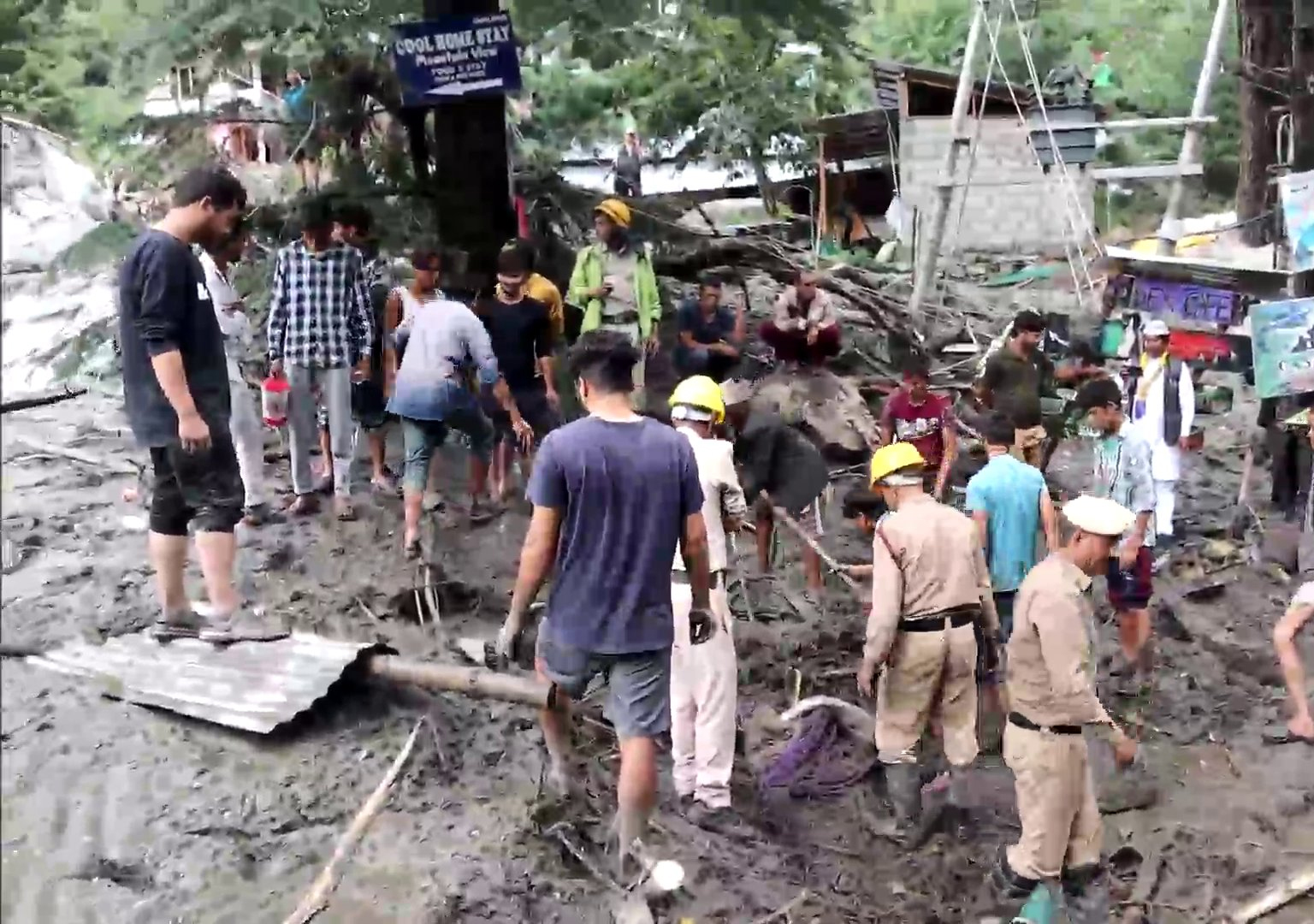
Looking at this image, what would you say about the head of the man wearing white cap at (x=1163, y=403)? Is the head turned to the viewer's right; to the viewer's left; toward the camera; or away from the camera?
toward the camera

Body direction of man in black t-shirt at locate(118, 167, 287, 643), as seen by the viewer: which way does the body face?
to the viewer's right

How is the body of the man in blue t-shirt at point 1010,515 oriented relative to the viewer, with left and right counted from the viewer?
facing away from the viewer

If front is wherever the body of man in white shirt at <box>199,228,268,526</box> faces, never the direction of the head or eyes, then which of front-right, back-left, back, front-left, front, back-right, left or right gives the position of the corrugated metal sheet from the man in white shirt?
right

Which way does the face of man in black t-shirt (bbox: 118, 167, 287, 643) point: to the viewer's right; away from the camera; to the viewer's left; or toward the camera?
to the viewer's right

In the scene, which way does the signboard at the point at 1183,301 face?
toward the camera

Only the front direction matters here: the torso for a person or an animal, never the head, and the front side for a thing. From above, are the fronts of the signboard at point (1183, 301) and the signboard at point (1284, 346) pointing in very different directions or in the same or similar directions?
same or similar directions

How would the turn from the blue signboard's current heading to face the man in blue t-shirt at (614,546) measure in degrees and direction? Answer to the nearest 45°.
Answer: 0° — it already faces them

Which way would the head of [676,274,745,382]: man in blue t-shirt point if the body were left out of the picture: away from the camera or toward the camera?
toward the camera

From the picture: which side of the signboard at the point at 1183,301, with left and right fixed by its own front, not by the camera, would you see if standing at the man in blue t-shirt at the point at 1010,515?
front

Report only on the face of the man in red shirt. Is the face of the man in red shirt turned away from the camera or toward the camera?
toward the camera

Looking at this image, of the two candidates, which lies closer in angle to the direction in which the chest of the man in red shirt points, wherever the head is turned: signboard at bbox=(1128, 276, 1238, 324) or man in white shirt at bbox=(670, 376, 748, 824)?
the man in white shirt

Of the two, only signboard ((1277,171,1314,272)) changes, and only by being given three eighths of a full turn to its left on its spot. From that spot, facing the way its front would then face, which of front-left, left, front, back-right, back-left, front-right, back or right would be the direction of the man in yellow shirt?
back

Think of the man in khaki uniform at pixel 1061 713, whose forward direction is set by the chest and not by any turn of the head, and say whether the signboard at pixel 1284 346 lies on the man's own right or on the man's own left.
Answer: on the man's own left

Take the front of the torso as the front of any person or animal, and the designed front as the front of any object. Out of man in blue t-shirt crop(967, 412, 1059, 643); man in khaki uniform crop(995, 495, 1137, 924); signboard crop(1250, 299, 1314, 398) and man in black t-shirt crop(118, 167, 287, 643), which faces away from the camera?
the man in blue t-shirt
